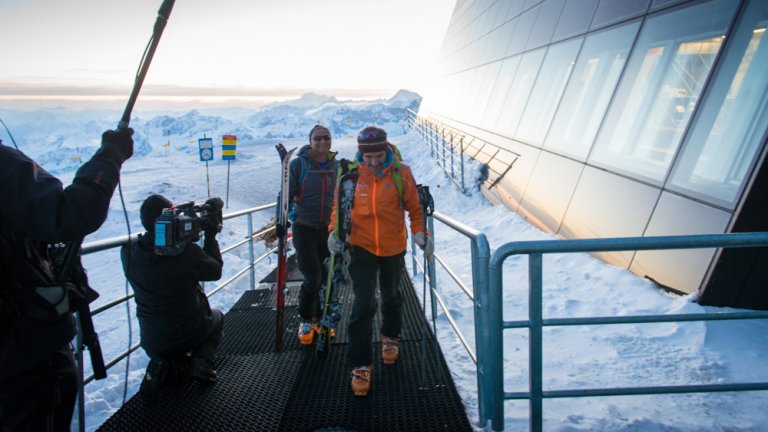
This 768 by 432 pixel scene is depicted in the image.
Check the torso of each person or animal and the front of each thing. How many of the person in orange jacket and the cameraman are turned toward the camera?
1

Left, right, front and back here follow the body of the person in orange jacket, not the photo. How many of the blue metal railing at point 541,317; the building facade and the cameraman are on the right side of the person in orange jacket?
1

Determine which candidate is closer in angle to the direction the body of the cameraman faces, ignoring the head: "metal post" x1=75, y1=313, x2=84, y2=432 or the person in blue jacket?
the person in blue jacket

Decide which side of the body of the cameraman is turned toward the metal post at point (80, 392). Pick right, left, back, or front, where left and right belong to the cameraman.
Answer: back

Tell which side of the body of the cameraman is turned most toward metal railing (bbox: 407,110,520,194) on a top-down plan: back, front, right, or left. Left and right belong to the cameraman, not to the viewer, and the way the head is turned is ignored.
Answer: front

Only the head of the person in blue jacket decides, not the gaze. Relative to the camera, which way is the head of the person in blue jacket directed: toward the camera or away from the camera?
toward the camera

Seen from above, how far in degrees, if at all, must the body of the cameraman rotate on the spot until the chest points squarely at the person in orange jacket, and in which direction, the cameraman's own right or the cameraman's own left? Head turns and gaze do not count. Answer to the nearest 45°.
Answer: approximately 45° to the cameraman's own right

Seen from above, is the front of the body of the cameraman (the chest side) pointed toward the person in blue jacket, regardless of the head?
yes

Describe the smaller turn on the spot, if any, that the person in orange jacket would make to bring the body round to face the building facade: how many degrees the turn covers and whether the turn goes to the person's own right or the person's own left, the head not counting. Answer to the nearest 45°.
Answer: approximately 135° to the person's own left

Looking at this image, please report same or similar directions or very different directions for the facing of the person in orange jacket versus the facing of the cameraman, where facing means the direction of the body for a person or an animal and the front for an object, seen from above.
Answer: very different directions

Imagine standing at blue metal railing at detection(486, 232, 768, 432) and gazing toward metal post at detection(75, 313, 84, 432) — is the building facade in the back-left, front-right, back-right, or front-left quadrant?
back-right

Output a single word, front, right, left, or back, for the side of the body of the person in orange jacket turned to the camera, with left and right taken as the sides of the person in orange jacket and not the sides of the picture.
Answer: front

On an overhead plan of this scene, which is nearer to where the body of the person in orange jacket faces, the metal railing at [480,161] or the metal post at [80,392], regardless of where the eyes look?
the metal post

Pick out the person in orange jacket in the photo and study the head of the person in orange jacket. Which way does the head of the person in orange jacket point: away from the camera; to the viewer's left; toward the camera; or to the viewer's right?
toward the camera

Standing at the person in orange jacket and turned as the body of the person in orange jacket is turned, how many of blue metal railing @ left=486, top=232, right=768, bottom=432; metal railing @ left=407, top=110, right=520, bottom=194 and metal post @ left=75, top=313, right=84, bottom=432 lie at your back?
1

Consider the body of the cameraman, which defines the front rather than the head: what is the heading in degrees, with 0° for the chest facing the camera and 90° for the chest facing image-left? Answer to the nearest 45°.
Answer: approximately 225°

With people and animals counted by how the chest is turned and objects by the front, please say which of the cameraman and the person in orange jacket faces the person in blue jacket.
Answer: the cameraman
